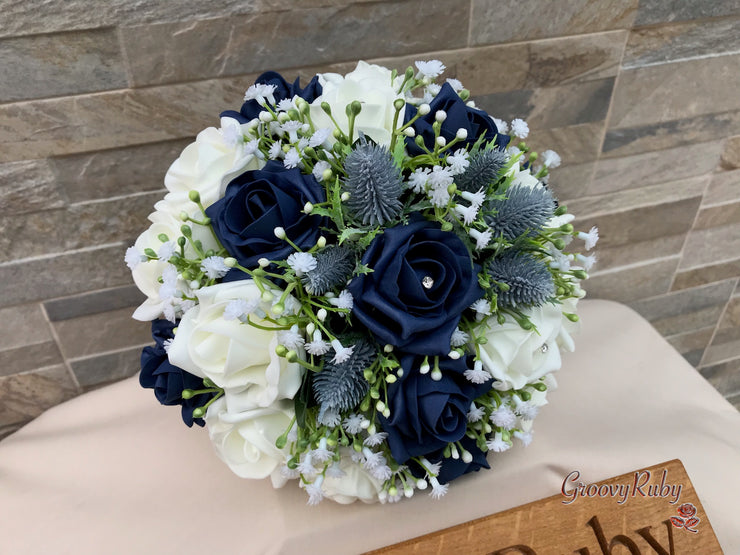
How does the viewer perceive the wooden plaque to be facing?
facing the viewer
